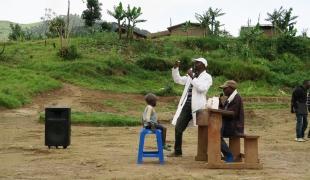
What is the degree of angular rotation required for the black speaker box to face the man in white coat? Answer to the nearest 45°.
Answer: approximately 45° to its left

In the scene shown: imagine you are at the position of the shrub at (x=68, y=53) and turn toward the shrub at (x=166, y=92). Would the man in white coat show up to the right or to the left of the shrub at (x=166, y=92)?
right

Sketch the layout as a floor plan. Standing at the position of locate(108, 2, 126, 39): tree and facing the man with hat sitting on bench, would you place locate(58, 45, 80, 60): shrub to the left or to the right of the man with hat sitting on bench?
right

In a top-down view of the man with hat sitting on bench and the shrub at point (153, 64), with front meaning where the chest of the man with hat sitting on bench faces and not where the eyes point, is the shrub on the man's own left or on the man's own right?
on the man's own right

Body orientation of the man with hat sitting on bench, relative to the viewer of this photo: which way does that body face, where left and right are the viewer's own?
facing to the left of the viewer

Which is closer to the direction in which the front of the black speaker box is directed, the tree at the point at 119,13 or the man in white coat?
the man in white coat

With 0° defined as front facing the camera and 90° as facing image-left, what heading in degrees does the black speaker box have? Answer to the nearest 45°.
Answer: approximately 0°
